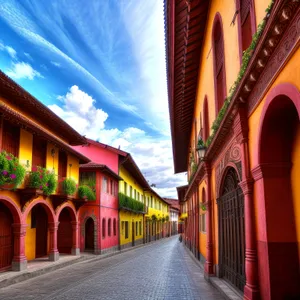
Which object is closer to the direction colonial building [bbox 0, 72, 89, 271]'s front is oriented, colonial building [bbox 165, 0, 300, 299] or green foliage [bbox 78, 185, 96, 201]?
the colonial building

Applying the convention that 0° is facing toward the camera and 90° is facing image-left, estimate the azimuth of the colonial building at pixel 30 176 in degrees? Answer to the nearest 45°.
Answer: approximately 315°

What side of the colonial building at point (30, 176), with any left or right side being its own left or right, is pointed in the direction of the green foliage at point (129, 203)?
left

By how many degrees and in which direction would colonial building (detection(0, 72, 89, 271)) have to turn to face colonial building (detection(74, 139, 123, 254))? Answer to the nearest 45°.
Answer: approximately 90° to its left
